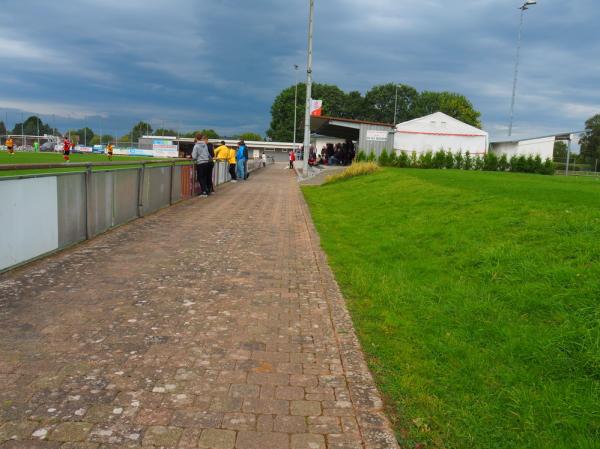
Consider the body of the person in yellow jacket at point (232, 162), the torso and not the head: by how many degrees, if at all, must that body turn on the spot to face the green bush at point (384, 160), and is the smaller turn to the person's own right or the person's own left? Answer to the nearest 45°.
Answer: approximately 180°

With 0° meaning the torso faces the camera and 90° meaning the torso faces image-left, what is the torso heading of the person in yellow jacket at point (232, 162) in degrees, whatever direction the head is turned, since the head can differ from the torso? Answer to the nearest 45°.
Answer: approximately 90°

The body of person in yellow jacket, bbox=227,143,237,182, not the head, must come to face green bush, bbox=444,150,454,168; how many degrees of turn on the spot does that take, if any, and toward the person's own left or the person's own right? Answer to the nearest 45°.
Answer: approximately 180°

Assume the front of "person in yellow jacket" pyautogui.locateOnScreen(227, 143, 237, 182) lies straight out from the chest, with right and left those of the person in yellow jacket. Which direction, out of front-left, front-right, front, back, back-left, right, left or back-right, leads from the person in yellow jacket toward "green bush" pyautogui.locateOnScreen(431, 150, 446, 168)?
back

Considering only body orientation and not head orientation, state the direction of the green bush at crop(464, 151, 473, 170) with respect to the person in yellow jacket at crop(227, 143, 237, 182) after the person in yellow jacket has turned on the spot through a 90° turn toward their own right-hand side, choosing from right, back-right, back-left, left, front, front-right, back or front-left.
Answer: right

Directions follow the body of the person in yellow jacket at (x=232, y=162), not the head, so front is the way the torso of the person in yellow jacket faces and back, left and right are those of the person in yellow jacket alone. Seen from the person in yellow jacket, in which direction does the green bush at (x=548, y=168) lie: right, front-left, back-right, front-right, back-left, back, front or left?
back

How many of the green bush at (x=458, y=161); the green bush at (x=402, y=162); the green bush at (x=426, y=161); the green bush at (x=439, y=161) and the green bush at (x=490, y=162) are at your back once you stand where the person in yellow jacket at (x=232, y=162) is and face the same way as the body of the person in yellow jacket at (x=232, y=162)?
5

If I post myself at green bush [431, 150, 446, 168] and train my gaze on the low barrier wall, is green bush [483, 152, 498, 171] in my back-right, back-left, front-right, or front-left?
back-left

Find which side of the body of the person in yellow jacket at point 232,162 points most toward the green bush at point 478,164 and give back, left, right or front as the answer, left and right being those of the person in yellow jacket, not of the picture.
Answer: back

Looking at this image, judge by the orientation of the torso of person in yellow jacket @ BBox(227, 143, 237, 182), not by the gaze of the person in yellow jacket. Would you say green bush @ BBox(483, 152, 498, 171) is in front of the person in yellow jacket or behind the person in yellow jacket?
behind

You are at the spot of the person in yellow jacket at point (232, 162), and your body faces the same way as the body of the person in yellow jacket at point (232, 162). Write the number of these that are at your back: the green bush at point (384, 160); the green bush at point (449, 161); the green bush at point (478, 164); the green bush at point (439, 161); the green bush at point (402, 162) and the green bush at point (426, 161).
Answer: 6

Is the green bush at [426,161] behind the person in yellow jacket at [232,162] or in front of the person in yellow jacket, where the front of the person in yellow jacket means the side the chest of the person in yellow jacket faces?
behind

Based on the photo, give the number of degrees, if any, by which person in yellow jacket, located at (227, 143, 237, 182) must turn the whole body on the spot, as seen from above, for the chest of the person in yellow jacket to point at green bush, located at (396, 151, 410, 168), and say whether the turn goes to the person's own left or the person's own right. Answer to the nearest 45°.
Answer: approximately 180°

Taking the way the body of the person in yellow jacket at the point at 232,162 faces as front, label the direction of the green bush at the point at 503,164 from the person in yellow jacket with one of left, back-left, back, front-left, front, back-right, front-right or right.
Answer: back
